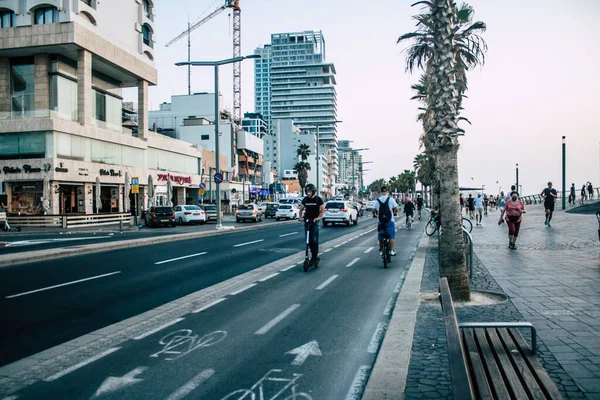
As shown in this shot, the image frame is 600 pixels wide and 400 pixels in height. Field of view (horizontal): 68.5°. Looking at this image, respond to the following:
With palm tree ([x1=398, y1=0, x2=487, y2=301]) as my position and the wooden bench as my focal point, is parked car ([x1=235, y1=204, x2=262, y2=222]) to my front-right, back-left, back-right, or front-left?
back-right

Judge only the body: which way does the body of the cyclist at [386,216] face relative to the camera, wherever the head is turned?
away from the camera

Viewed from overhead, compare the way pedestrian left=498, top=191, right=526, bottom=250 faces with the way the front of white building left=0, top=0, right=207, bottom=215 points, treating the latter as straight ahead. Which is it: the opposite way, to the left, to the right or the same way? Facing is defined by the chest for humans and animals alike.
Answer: to the right

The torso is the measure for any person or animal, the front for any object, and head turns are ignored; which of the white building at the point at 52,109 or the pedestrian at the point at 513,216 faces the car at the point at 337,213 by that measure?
the white building

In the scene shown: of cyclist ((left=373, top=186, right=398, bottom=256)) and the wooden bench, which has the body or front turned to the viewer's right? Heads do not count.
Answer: the wooden bench

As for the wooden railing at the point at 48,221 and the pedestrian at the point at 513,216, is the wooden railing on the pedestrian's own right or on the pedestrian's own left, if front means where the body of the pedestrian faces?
on the pedestrian's own right

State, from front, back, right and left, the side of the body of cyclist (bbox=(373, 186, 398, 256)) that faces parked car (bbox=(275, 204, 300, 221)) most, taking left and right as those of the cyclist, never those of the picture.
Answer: front

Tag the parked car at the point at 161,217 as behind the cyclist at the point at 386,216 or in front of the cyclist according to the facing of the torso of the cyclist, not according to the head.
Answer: in front

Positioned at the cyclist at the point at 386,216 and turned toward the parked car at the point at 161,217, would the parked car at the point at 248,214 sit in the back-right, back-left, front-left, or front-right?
front-right

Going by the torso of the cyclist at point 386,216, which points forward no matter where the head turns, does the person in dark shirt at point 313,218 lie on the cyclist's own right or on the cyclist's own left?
on the cyclist's own left

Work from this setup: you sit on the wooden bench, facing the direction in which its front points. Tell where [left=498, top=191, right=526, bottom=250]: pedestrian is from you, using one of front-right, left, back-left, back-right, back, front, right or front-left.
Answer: left

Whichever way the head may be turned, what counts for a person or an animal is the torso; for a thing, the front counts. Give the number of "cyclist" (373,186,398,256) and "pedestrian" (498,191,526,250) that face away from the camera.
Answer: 1

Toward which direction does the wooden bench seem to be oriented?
to the viewer's right

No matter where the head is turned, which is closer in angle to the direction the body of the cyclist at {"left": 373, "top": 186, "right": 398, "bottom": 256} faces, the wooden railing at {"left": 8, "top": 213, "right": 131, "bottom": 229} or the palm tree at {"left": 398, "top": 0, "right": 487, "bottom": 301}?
the wooden railing

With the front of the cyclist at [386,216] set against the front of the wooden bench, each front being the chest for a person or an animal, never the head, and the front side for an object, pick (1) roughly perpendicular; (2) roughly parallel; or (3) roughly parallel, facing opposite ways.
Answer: roughly perpendicular

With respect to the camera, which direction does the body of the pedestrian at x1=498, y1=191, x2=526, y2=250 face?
toward the camera

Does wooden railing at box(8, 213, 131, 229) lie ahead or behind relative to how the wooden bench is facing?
behind

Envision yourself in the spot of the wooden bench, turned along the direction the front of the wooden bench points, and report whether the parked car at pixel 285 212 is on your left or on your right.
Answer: on your left

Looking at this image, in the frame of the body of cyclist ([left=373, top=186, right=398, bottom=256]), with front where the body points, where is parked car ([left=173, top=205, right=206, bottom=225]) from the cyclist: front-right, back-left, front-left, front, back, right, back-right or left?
front-left

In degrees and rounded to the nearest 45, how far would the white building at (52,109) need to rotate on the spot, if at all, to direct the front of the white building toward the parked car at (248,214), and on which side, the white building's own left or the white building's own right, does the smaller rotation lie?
0° — it already faces it
